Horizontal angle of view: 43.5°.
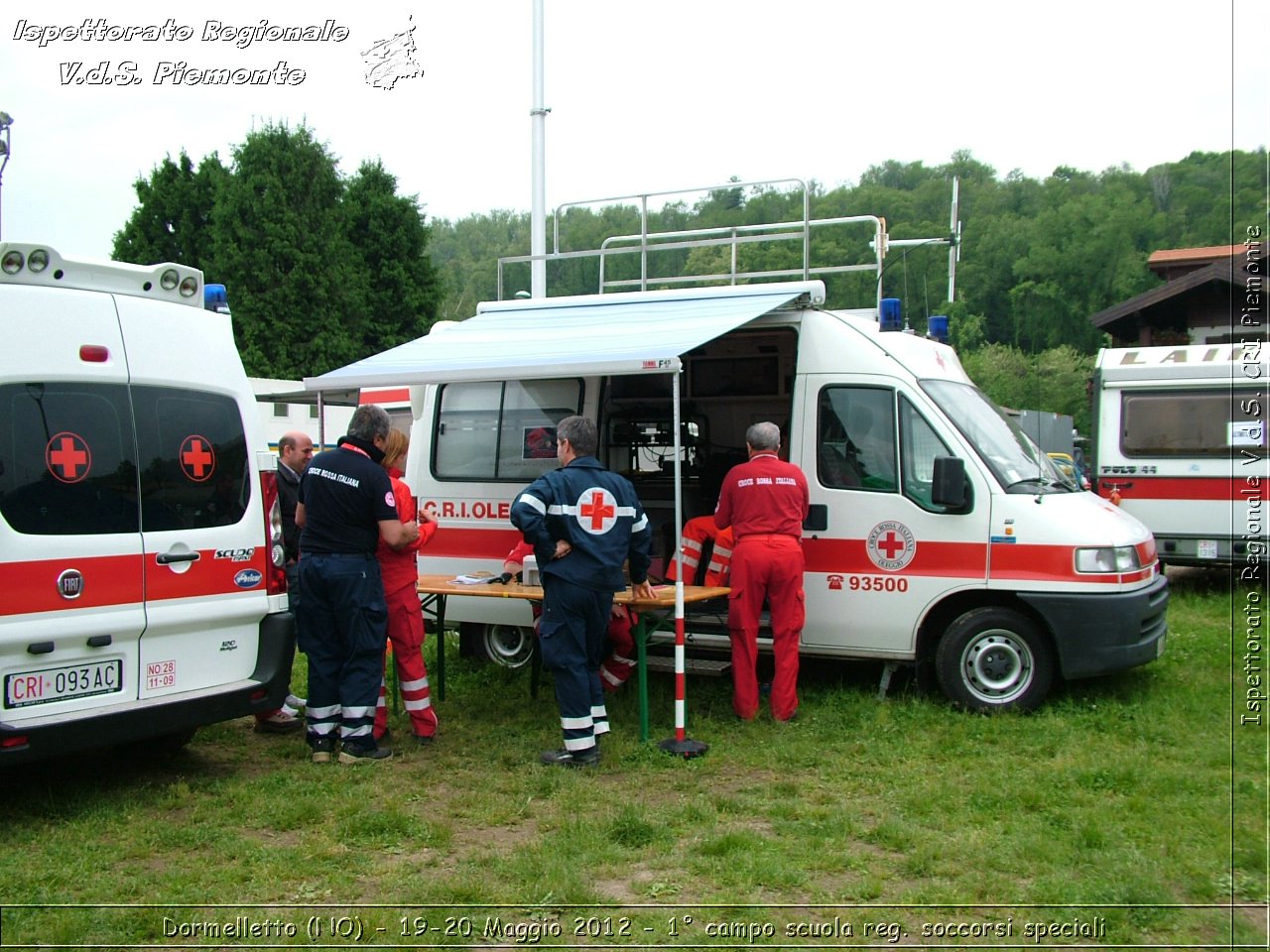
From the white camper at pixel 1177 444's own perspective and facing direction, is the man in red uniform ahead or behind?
behind

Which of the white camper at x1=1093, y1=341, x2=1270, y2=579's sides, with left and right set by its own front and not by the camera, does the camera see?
back

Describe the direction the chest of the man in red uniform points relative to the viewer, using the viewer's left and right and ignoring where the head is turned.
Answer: facing away from the viewer

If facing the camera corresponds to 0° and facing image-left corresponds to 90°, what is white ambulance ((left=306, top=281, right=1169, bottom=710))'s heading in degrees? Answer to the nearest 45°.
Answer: approximately 315°

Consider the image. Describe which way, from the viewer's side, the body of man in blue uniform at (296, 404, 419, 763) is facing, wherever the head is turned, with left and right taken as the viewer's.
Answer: facing away from the viewer and to the right of the viewer

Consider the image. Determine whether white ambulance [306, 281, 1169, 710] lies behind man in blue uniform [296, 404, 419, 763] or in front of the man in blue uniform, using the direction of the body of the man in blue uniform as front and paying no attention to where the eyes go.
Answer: in front

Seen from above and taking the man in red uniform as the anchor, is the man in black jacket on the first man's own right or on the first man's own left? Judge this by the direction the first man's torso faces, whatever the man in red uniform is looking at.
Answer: on the first man's own left

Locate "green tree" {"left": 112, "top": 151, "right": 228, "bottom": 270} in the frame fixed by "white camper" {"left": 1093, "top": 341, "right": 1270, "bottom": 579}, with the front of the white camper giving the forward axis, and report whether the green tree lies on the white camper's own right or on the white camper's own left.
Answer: on the white camper's own left

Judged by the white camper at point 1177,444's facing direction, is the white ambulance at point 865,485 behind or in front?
behind

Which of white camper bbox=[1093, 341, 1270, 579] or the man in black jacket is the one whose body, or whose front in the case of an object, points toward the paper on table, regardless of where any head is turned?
the man in black jacket

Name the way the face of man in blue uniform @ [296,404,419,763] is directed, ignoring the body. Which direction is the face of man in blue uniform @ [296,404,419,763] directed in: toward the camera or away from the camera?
away from the camera

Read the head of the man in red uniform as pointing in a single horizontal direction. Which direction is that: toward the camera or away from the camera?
away from the camera

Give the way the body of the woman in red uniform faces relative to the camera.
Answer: to the viewer's right
